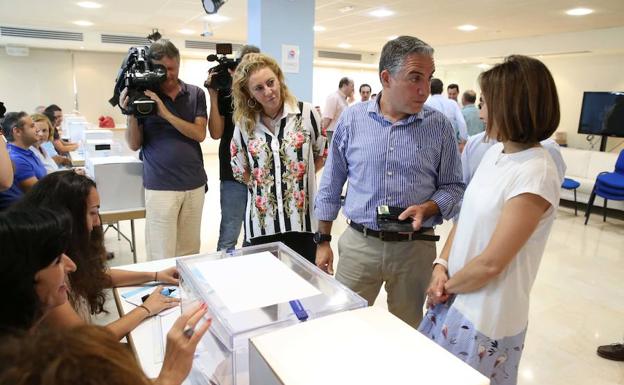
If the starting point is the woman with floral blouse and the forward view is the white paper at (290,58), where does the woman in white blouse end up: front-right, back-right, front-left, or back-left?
back-right

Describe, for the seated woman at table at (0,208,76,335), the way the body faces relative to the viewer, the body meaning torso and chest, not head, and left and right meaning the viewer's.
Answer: facing to the right of the viewer

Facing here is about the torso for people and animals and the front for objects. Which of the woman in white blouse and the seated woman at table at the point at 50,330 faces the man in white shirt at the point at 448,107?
the seated woman at table

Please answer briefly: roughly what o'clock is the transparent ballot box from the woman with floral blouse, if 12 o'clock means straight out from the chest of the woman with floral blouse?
The transparent ballot box is roughly at 12 o'clock from the woman with floral blouse.

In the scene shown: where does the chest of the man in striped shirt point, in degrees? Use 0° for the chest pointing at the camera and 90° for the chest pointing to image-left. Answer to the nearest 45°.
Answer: approximately 0°

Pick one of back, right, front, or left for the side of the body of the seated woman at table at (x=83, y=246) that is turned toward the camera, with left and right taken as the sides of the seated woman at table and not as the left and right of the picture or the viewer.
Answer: right

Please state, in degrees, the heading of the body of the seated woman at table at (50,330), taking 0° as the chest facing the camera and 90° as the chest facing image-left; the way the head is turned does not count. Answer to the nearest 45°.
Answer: approximately 225°

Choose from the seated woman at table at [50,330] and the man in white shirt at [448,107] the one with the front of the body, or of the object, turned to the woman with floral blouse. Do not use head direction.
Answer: the seated woman at table

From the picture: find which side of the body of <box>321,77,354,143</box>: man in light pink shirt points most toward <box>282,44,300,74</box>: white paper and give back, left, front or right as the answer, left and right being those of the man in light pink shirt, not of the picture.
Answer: right
